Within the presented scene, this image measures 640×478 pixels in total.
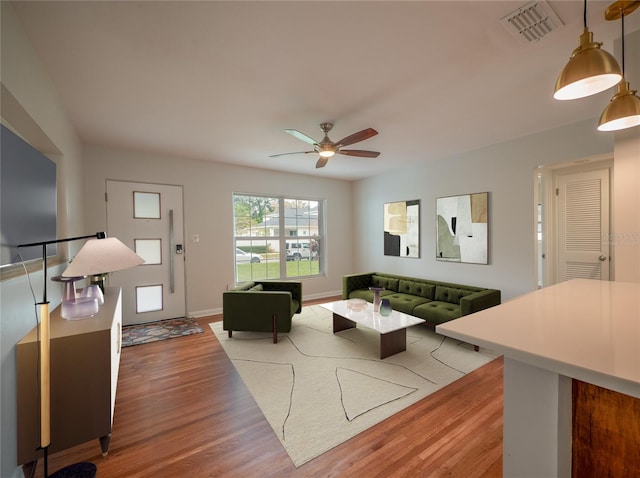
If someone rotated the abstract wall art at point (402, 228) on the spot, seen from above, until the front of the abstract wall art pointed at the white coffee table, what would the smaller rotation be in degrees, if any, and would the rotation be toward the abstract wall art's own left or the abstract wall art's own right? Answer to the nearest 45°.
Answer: approximately 45° to the abstract wall art's own left

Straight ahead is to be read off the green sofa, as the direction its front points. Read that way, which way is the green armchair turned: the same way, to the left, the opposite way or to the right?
the opposite way

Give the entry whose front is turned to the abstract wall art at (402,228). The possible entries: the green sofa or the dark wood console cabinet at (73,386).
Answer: the dark wood console cabinet

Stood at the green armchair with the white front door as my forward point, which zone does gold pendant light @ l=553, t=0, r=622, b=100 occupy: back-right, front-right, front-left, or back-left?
back-left

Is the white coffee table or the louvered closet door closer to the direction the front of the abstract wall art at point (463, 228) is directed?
the white coffee table

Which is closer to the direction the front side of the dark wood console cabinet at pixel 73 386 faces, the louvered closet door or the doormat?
the louvered closet door

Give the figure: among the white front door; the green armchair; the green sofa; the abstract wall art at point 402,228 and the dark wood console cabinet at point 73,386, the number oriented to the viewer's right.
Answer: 2

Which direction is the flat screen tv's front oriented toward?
to the viewer's right

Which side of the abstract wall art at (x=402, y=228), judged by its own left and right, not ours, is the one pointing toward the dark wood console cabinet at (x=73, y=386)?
front

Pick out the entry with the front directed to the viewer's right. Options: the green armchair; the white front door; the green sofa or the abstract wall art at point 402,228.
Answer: the green armchair

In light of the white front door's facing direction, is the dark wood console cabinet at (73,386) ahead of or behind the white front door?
ahead

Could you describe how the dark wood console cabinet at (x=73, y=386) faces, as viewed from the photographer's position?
facing to the right of the viewer
